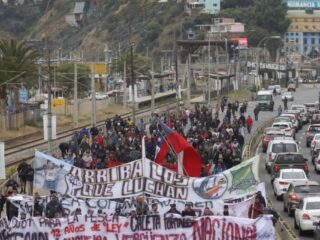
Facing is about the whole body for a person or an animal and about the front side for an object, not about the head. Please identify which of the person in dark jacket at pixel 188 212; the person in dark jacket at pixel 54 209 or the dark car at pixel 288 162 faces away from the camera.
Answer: the dark car

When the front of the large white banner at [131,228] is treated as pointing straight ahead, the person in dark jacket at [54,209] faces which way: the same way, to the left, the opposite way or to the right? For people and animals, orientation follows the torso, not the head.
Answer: the same way

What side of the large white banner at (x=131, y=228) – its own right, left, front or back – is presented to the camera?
front

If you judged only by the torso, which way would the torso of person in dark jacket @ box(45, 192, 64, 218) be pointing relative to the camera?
toward the camera

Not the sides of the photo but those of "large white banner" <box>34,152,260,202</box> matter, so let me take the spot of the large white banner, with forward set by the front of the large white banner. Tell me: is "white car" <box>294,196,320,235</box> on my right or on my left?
on my left

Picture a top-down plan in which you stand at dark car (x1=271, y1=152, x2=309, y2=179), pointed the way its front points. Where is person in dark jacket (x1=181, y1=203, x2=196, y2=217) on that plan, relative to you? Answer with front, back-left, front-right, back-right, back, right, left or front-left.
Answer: back

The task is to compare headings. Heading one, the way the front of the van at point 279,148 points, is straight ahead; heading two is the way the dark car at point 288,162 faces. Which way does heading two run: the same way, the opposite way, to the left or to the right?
the same way

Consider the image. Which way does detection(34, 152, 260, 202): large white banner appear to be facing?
toward the camera

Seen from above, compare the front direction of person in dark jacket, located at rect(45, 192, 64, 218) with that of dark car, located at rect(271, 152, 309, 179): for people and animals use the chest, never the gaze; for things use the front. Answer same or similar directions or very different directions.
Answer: very different directions

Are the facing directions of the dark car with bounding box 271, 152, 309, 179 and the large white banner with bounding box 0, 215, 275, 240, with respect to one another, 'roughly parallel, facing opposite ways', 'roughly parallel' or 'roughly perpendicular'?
roughly parallel, facing opposite ways

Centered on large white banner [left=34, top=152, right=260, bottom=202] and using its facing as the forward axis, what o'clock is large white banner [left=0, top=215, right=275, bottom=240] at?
large white banner [left=0, top=215, right=275, bottom=240] is roughly at 12 o'clock from large white banner [left=34, top=152, right=260, bottom=202].

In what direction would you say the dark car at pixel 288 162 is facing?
away from the camera

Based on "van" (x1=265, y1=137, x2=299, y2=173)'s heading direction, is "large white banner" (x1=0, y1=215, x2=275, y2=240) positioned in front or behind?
behind

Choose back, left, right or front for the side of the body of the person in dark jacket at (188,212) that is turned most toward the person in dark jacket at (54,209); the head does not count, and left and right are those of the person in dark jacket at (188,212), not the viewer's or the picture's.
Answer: right
